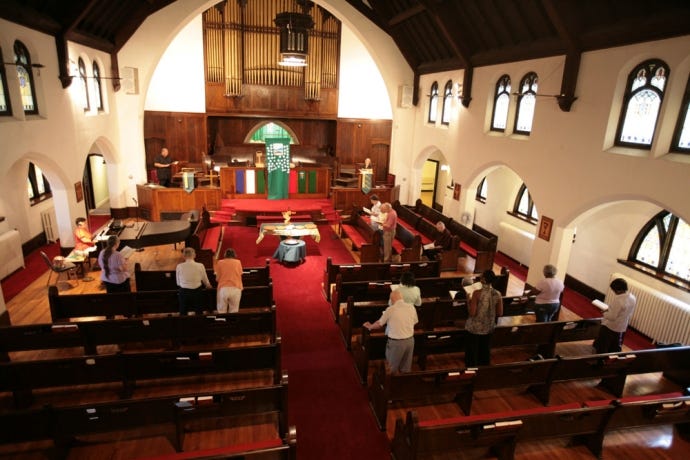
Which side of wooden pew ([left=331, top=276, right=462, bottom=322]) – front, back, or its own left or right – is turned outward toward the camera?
back

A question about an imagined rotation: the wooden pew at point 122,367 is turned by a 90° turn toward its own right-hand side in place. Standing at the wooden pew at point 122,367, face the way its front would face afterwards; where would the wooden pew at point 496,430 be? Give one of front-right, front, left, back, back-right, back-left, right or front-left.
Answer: front-right

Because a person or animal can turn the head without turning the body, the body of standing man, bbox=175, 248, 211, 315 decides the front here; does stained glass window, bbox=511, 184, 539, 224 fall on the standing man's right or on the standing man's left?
on the standing man's right

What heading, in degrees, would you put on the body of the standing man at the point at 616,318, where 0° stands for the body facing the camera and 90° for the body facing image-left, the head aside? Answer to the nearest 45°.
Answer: approximately 135°

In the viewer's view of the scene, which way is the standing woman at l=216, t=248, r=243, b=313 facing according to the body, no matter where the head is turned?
away from the camera

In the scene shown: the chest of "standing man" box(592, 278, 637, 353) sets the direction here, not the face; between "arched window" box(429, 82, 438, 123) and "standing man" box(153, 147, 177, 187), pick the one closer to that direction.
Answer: the arched window

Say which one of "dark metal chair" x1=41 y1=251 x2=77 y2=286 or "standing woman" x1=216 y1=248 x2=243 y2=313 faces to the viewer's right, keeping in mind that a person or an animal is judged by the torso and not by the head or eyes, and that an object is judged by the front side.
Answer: the dark metal chair

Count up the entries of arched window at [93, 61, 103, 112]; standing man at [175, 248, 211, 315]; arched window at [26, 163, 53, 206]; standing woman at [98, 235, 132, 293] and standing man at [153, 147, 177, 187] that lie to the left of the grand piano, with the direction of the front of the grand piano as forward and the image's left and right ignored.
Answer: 2

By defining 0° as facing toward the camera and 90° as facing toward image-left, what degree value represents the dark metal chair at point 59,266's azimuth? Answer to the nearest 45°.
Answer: approximately 270°

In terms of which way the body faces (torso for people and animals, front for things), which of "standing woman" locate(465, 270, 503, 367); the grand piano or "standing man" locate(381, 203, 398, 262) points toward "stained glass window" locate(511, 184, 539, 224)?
the standing woman

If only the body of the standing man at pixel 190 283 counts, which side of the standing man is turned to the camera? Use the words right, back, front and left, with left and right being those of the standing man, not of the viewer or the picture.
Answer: back

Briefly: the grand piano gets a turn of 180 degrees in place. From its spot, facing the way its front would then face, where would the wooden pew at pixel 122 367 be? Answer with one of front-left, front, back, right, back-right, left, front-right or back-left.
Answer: right

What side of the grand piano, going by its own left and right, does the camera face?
left

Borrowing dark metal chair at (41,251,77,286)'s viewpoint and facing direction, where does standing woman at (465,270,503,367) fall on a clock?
The standing woman is roughly at 2 o'clock from the dark metal chair.

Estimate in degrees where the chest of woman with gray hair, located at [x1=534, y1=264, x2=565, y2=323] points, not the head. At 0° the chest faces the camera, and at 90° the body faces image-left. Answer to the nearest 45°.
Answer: approximately 180°

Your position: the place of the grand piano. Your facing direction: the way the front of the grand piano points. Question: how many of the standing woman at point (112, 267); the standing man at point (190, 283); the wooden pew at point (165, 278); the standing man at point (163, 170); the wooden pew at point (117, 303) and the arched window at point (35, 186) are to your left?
4

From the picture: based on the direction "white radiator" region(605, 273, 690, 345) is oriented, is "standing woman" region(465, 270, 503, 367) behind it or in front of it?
in front
